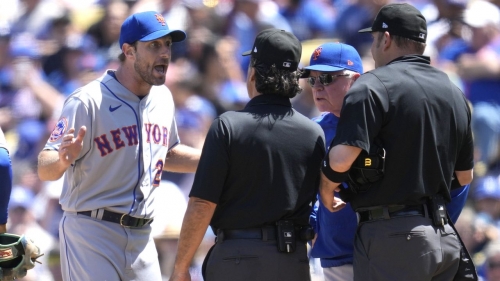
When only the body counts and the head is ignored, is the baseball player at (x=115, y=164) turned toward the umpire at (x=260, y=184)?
yes

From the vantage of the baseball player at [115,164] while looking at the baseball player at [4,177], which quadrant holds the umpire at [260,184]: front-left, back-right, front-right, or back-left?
back-left

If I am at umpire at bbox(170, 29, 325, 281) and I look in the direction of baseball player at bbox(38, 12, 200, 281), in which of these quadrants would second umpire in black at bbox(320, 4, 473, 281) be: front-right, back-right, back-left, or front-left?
back-right

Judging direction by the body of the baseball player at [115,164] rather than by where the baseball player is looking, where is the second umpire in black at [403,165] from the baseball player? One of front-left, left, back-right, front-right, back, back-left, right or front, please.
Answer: front

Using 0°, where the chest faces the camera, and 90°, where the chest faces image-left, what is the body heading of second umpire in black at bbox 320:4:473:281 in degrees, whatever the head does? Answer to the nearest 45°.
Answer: approximately 135°

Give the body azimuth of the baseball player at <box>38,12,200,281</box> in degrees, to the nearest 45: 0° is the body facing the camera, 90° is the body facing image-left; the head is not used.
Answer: approximately 315°

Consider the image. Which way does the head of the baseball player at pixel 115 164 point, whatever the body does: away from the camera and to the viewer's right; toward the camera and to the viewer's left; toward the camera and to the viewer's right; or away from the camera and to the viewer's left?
toward the camera and to the viewer's right

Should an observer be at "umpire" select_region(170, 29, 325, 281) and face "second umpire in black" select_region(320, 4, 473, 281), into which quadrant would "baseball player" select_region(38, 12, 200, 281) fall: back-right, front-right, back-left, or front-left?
back-left

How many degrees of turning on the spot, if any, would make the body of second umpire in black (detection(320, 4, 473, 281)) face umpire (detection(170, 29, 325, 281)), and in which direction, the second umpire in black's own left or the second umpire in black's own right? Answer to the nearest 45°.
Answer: approximately 45° to the second umpire in black's own left
